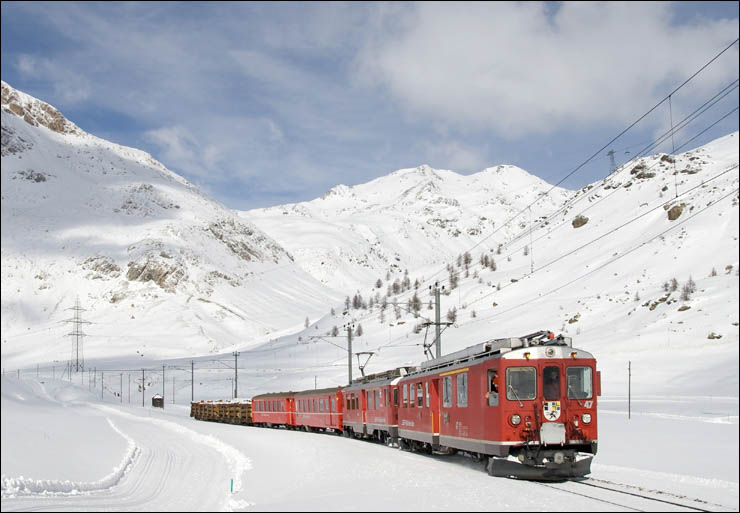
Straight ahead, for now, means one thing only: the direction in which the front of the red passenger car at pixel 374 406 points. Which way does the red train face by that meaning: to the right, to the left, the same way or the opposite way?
the same way

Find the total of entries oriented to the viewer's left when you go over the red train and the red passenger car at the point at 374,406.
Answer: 0

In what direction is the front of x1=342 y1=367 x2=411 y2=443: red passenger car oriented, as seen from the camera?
facing the viewer and to the right of the viewer

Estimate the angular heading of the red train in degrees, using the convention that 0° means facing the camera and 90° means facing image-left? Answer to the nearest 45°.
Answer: approximately 315°
